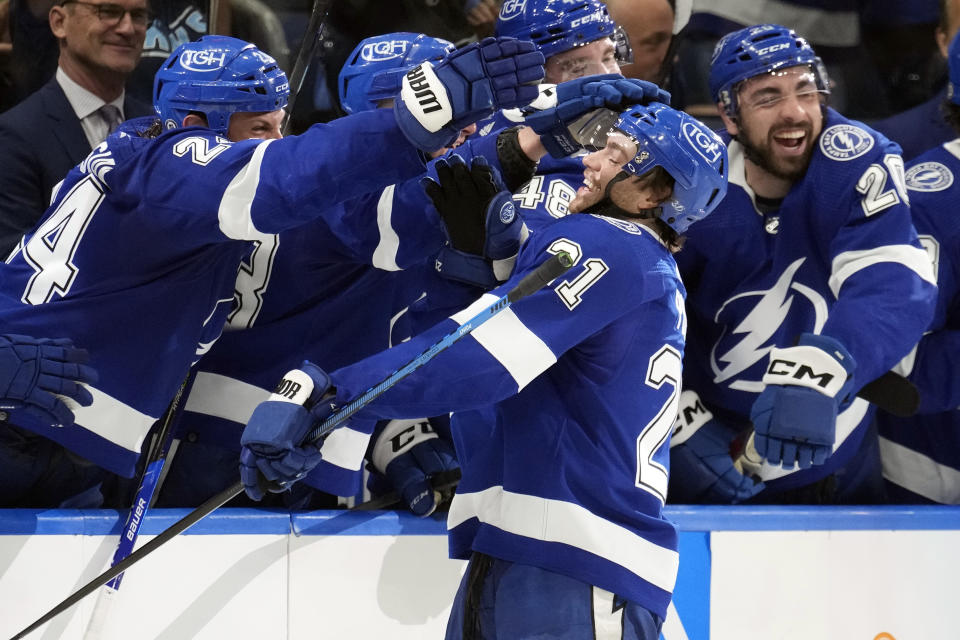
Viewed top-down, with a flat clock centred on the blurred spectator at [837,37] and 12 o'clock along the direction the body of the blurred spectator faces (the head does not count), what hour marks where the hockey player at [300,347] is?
The hockey player is roughly at 1 o'clock from the blurred spectator.

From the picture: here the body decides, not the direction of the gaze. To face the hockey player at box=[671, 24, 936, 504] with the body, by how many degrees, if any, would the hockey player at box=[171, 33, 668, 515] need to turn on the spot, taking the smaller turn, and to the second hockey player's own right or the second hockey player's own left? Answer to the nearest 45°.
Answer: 0° — they already face them

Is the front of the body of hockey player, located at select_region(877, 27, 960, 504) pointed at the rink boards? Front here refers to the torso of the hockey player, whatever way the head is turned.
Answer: yes

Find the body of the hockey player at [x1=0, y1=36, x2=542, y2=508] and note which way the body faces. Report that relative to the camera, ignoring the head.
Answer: to the viewer's right

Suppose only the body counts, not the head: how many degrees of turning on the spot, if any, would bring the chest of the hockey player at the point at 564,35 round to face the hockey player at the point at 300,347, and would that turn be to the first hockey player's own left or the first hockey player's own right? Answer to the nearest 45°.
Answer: approximately 90° to the first hockey player's own right

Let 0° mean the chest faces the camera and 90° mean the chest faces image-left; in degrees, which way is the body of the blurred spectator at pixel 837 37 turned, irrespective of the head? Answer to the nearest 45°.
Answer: approximately 0°

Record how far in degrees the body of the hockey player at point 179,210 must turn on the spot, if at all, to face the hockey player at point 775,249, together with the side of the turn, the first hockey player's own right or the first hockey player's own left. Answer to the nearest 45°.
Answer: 0° — they already face them

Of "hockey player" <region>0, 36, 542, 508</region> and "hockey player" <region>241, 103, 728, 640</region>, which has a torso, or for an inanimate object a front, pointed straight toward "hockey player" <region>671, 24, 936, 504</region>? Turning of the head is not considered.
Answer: "hockey player" <region>0, 36, 542, 508</region>
